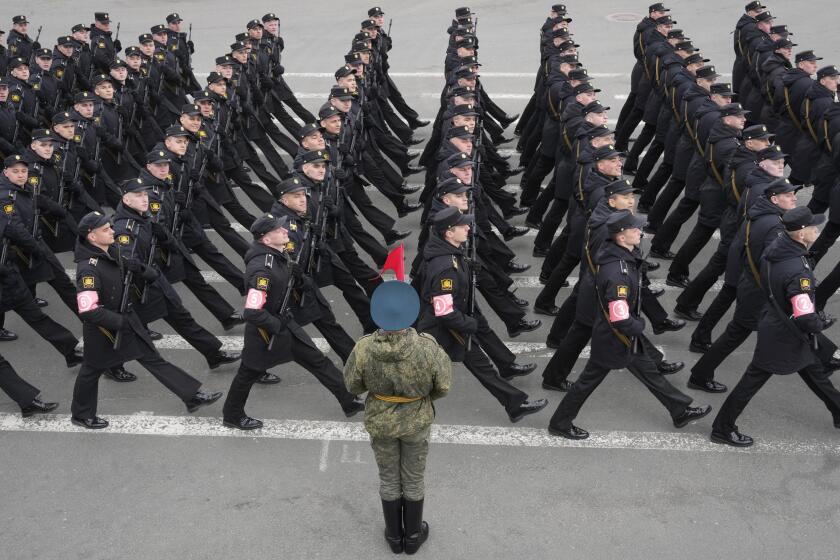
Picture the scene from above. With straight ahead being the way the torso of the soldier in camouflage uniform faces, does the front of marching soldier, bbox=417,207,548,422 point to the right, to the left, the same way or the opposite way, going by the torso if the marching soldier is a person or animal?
to the right

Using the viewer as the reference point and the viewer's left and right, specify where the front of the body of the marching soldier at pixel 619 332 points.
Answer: facing to the right of the viewer

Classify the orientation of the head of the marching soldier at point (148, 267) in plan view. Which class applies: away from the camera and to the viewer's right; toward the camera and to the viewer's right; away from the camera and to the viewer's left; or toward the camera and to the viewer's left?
toward the camera and to the viewer's right

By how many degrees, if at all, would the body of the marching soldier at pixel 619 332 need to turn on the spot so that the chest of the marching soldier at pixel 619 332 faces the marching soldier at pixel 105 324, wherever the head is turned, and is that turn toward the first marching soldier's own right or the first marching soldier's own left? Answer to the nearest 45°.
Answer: approximately 180°

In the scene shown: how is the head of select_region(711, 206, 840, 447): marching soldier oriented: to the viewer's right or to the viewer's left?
to the viewer's right

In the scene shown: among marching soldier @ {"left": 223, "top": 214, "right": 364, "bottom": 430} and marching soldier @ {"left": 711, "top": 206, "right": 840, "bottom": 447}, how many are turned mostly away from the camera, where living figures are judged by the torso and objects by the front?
0

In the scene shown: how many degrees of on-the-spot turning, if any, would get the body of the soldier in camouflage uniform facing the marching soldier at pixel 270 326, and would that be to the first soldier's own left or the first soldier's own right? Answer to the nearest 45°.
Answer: approximately 45° to the first soldier's own left

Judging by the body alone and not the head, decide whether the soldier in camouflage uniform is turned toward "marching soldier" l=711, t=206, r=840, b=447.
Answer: no

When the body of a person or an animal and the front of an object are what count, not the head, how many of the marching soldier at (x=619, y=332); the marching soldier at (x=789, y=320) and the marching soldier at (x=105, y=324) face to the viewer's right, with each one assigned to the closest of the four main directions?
3

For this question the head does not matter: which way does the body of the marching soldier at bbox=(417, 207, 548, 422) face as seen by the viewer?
to the viewer's right

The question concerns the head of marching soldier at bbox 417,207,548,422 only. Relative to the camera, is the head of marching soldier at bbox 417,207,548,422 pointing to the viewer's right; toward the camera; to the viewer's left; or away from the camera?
to the viewer's right

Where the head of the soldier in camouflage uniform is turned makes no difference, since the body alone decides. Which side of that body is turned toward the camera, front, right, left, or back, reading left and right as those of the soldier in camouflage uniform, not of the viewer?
back
